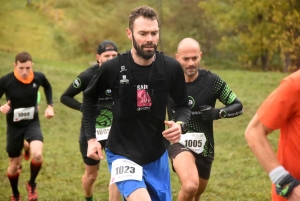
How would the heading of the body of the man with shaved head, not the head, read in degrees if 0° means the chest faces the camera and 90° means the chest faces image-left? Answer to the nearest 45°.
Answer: approximately 0°

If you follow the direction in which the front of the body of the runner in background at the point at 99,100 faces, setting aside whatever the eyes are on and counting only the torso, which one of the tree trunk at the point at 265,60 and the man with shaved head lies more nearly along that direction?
the man with shaved head

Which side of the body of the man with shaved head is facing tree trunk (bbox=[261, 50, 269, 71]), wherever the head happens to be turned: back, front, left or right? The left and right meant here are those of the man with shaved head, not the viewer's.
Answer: back

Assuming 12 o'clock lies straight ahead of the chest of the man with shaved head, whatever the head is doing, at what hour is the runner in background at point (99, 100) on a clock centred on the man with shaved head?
The runner in background is roughly at 4 o'clock from the man with shaved head.
